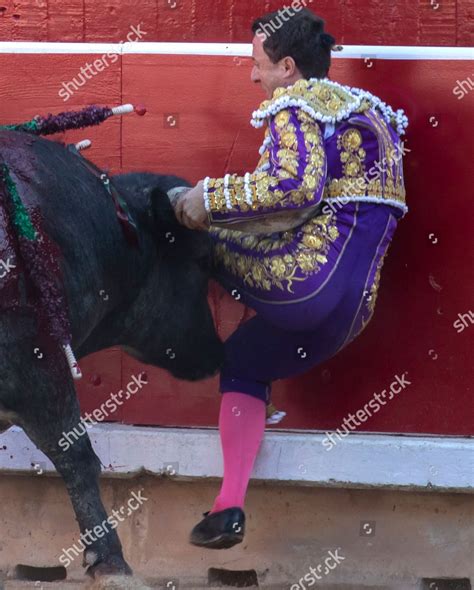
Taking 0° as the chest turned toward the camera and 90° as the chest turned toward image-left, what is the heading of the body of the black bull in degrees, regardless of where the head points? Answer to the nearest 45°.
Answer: approximately 270°
